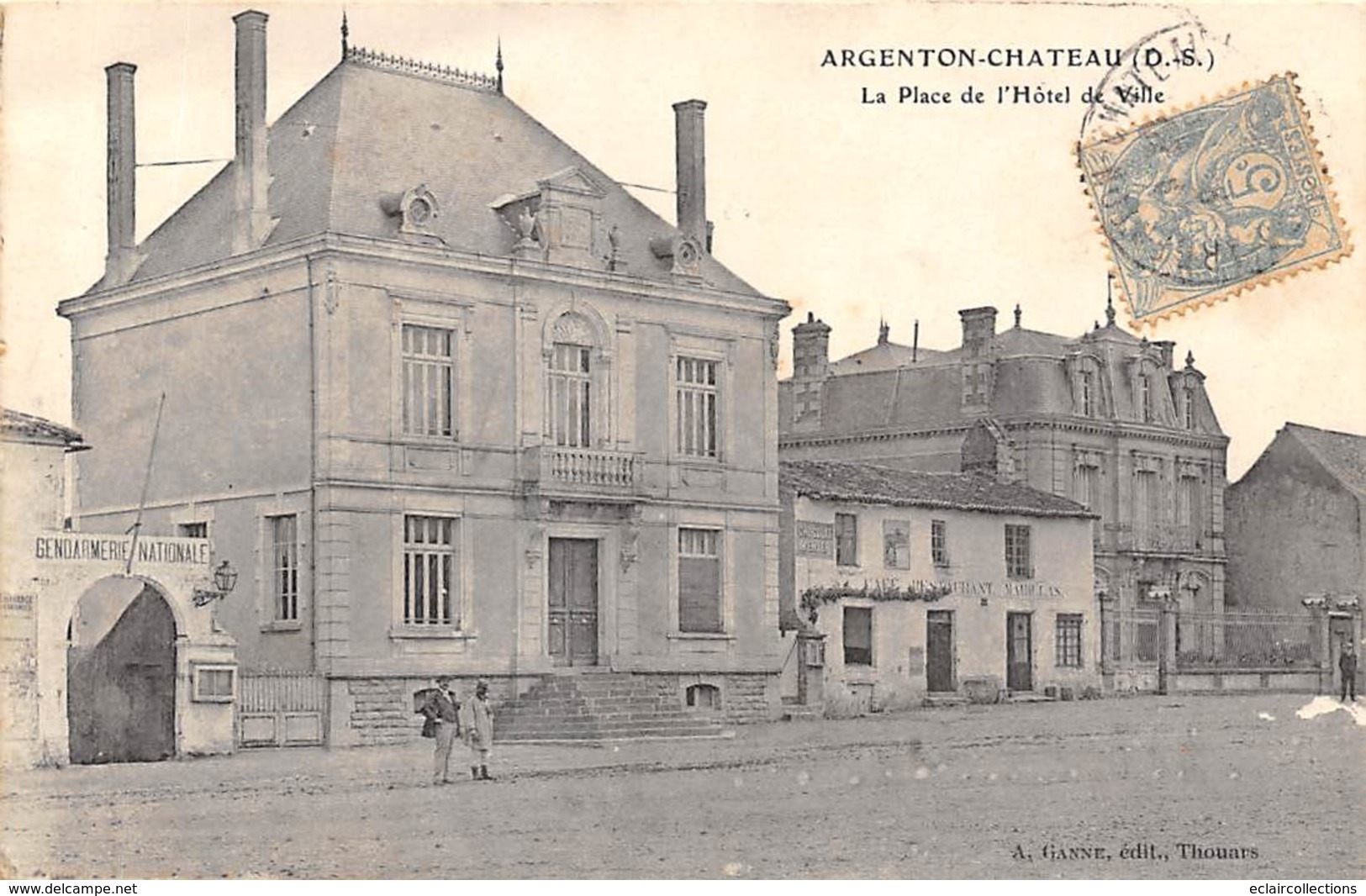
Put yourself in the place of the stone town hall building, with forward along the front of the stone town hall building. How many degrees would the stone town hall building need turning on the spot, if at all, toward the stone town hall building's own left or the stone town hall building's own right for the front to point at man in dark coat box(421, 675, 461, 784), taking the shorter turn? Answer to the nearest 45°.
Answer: approximately 45° to the stone town hall building's own right

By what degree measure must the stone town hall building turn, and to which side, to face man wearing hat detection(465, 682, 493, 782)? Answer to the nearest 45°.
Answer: approximately 45° to its right

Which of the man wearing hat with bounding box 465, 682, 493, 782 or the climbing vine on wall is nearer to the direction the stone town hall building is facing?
the man wearing hat

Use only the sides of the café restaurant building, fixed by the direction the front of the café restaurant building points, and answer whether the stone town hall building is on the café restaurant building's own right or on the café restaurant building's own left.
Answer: on the café restaurant building's own right

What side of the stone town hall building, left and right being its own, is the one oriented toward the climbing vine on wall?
left

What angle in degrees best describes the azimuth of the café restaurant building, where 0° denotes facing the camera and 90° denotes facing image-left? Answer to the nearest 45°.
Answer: approximately 315°

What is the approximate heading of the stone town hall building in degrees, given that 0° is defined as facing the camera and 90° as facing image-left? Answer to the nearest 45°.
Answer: approximately 315°
